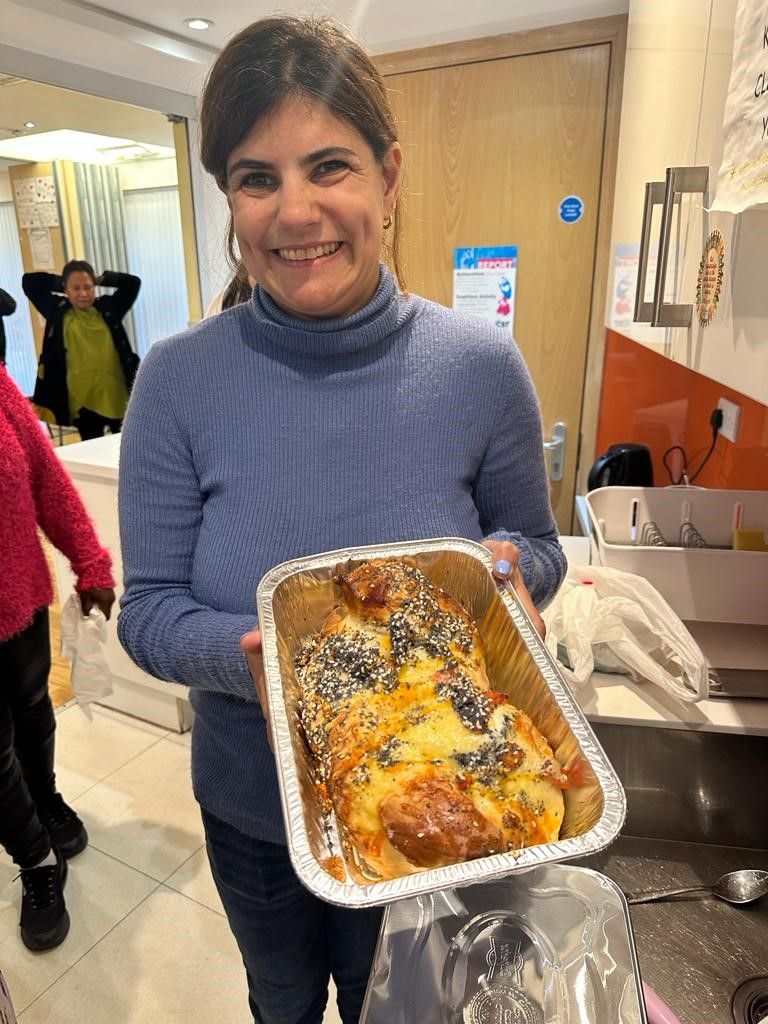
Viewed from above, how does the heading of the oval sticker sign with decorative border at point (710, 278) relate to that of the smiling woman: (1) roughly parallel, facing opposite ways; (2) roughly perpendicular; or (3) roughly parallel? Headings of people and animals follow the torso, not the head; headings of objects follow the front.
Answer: roughly perpendicular

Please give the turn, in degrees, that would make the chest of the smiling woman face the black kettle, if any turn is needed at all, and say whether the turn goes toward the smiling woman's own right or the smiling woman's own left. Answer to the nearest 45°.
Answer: approximately 135° to the smiling woman's own left

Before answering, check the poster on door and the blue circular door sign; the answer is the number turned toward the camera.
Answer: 2

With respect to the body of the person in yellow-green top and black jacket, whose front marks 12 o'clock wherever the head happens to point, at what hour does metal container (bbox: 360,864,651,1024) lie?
The metal container is roughly at 12 o'clock from the person in yellow-green top and black jacket.

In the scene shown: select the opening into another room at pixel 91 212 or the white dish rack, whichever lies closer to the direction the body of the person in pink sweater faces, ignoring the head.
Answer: the white dish rack

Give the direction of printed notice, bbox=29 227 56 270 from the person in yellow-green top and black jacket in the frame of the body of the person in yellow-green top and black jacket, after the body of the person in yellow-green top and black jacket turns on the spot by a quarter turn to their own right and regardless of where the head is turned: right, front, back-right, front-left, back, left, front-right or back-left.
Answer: right
